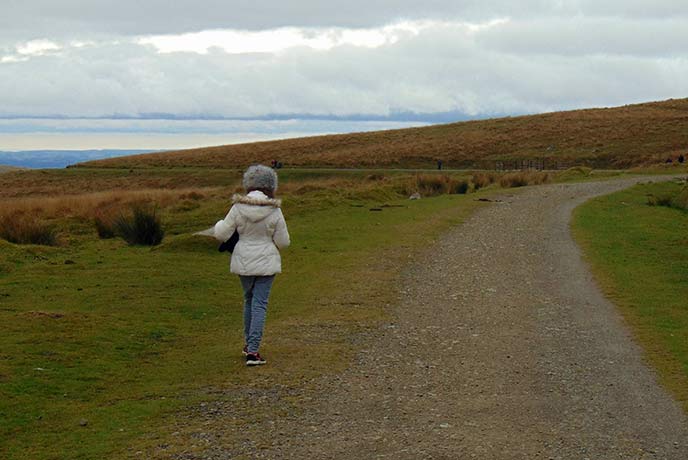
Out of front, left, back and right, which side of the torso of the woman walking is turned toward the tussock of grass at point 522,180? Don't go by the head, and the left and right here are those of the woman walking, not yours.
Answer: front

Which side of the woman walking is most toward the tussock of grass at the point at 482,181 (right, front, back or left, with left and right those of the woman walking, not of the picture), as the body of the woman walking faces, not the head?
front

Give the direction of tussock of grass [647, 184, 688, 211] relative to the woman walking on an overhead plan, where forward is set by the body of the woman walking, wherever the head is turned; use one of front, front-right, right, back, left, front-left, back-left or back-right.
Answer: front-right

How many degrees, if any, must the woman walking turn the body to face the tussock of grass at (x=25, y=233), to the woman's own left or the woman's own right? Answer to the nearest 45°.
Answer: approximately 45° to the woman's own left

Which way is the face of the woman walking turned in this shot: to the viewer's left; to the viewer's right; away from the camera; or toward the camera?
away from the camera

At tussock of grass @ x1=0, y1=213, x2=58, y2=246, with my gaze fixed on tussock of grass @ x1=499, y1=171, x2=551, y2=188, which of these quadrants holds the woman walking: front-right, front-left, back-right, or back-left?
back-right

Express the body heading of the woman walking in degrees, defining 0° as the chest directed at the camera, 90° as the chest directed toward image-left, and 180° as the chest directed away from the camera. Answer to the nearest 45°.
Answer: approximately 180°
